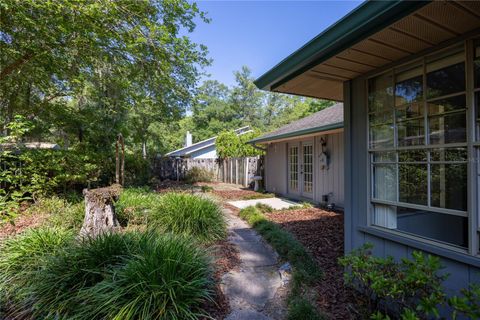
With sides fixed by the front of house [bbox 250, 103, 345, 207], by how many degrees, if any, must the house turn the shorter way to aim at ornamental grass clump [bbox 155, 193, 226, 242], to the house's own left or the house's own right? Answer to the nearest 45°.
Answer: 0° — it already faces it

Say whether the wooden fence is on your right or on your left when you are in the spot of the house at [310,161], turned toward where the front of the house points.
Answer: on your right

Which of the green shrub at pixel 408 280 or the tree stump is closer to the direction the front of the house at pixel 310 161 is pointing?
the tree stump

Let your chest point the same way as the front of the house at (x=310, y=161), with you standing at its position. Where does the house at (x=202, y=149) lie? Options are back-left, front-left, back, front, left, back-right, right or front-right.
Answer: right

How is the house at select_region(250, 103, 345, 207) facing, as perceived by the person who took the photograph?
facing the viewer and to the left of the viewer

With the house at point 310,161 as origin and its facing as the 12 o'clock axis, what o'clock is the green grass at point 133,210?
The green grass is roughly at 12 o'clock from the house.

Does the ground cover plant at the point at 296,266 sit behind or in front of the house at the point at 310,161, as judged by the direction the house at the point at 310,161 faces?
in front

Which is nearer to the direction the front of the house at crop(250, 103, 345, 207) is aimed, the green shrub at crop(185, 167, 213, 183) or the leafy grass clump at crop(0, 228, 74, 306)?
the leafy grass clump

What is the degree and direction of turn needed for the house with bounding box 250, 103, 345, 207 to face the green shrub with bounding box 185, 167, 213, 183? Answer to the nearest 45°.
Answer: approximately 90° to its right

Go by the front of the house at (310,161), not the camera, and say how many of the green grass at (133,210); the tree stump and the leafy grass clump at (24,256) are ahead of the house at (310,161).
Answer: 3

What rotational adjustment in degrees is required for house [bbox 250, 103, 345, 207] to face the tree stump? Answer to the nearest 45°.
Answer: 0° — it already faces it

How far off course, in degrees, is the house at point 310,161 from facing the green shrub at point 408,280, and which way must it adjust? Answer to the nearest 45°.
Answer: approximately 45° to its left

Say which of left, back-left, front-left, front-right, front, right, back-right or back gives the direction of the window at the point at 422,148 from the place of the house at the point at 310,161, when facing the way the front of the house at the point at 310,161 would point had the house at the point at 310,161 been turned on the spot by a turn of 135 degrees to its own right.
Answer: back
